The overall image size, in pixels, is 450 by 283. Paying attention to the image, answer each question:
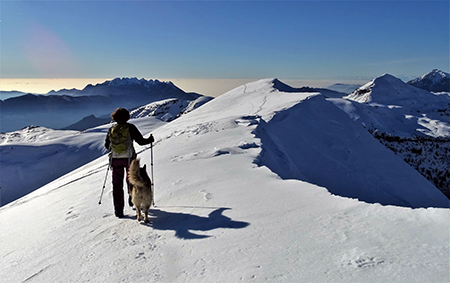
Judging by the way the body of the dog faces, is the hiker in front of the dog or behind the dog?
in front

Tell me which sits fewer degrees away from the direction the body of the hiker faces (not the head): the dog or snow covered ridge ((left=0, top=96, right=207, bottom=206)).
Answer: the snow covered ridge

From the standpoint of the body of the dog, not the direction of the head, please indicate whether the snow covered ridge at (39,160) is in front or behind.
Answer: in front

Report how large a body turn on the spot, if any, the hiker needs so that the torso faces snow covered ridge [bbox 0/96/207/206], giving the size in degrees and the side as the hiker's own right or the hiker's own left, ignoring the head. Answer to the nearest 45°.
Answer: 0° — they already face it

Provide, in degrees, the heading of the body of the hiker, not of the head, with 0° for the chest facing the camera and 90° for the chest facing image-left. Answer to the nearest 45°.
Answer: approximately 180°

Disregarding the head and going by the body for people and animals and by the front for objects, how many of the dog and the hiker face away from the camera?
2

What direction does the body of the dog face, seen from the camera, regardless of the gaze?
away from the camera
